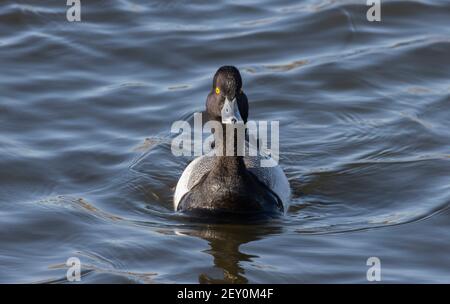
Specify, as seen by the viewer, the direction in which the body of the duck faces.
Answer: toward the camera
